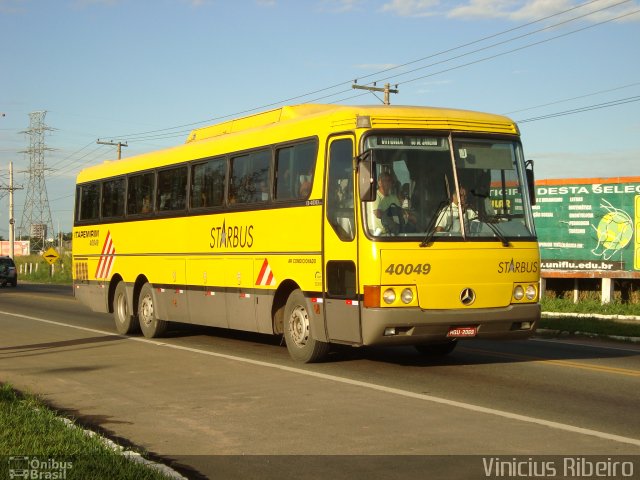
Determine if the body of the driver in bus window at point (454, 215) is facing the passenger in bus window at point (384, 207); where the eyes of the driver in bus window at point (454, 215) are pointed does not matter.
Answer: no

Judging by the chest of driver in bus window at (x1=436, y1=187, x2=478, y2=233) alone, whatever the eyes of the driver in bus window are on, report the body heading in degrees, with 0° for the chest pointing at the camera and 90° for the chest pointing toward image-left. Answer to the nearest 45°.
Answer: approximately 315°

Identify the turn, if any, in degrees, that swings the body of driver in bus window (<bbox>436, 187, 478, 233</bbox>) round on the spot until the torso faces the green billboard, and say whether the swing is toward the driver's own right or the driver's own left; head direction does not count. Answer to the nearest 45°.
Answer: approximately 135° to the driver's own left

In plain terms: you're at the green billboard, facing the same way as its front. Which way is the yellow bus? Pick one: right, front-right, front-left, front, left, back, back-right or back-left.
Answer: front

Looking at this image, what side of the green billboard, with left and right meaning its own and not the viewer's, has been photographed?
front

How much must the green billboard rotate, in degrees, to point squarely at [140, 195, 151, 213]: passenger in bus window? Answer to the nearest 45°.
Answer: approximately 45° to its right

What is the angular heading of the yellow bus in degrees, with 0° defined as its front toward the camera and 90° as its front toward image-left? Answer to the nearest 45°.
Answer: approximately 315°

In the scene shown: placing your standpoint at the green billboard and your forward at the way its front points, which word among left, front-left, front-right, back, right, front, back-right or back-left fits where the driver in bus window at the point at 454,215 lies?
front

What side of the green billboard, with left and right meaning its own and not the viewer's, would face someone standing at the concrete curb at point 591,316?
front

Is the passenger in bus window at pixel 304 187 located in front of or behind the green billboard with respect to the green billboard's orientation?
in front

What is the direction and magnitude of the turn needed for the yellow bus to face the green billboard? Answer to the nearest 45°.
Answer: approximately 90° to its left

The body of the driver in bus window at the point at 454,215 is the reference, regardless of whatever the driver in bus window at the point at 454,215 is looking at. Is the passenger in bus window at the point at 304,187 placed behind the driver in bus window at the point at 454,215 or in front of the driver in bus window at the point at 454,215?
behind

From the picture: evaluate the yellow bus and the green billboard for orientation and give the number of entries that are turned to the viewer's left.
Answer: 0

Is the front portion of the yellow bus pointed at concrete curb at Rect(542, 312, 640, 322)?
no

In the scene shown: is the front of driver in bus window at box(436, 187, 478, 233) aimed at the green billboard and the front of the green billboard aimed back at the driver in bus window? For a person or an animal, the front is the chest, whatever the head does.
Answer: no

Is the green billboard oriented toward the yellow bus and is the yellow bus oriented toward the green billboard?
no

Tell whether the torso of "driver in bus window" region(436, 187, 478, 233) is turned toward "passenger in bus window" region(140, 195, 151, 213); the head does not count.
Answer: no

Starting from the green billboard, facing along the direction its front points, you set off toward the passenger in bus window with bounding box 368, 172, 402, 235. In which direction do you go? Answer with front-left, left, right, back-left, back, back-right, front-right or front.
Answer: front
